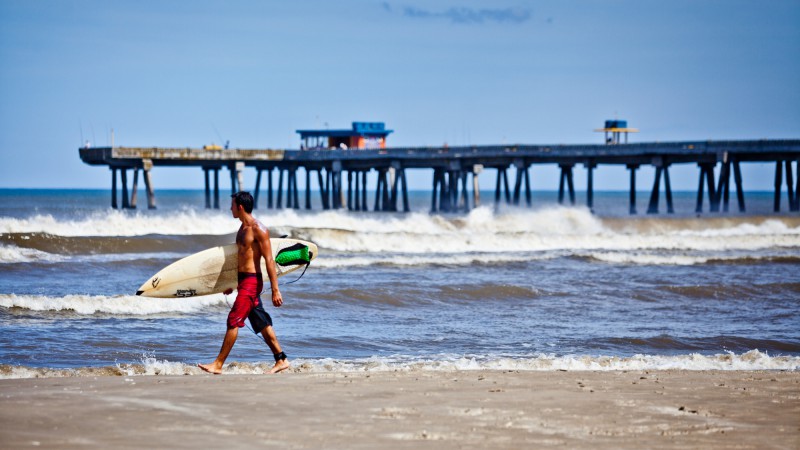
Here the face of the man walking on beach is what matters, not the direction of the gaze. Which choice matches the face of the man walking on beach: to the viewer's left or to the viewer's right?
to the viewer's left

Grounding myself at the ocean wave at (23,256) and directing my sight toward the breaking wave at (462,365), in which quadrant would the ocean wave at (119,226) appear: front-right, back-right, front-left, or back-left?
back-left

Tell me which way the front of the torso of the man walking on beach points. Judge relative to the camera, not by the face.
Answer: to the viewer's left

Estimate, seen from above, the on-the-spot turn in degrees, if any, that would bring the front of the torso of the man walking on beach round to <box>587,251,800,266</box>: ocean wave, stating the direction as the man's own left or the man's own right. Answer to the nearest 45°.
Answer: approximately 135° to the man's own right

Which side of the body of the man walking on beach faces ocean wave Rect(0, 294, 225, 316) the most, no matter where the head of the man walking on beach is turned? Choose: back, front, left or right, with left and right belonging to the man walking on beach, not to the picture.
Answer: right

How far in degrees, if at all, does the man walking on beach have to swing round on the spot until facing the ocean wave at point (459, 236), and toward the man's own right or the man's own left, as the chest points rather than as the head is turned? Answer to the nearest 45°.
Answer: approximately 90° to the man's own right

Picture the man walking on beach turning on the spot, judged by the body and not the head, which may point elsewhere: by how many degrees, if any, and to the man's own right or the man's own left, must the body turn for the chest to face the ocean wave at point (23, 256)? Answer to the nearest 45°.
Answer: approximately 90° to the man's own right
